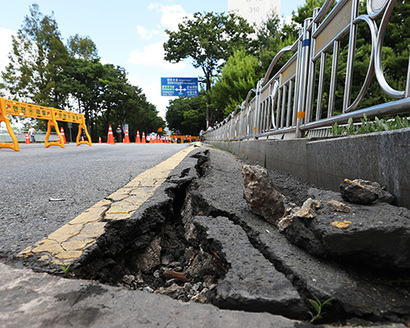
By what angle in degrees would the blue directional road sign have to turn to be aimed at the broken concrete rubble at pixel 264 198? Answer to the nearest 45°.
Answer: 0° — it already faces it

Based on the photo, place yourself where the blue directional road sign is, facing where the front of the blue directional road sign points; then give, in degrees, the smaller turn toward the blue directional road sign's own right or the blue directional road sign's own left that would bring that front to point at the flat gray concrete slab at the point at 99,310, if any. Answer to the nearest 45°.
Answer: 0° — it already faces it

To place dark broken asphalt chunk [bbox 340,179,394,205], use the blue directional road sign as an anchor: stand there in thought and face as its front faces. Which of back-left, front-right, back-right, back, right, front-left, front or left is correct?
front

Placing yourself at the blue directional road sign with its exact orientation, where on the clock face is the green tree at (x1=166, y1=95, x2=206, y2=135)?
The green tree is roughly at 6 o'clock from the blue directional road sign.

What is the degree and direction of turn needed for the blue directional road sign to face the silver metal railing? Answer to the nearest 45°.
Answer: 0° — it already faces it

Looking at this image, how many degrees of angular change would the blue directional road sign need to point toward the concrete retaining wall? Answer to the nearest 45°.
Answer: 0° — it already faces it

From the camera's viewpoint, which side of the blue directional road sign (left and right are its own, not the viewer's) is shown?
front

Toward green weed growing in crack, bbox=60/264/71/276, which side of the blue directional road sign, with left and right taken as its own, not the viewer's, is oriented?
front

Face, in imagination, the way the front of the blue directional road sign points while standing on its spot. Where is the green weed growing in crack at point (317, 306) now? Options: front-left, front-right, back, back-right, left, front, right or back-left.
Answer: front

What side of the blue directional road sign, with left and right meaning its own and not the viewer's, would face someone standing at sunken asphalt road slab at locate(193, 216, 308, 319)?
front

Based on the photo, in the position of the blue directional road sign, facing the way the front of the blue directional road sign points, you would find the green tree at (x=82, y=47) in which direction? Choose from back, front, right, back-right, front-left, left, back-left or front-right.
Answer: back-right

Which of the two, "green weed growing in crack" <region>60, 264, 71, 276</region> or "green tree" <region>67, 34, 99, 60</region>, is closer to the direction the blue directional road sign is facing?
the green weed growing in crack
